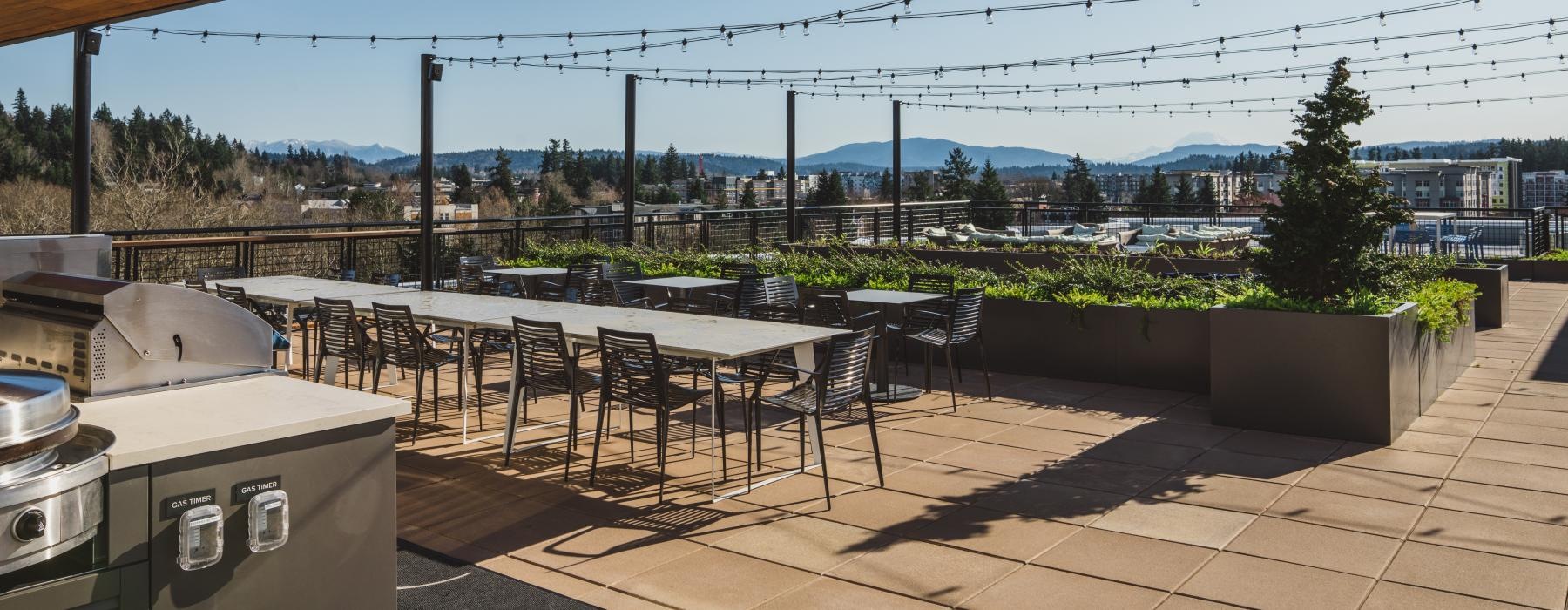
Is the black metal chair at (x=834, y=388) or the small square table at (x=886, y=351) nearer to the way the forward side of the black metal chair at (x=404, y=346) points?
the small square table

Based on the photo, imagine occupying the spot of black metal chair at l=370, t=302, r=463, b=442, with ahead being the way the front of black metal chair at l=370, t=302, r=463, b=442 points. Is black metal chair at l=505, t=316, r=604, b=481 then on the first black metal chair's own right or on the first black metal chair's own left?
on the first black metal chair's own right

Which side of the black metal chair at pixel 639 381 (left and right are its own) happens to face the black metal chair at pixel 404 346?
left

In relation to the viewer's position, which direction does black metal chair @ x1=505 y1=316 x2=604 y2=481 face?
facing away from the viewer and to the right of the viewer

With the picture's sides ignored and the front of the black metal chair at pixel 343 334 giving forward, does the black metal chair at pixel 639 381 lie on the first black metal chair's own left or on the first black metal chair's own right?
on the first black metal chair's own right

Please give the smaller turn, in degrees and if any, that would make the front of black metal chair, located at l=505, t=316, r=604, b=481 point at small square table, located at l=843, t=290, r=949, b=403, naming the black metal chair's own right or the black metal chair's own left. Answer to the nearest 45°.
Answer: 0° — it already faces it

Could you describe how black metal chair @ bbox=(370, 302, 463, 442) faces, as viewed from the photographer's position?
facing away from the viewer and to the right of the viewer
